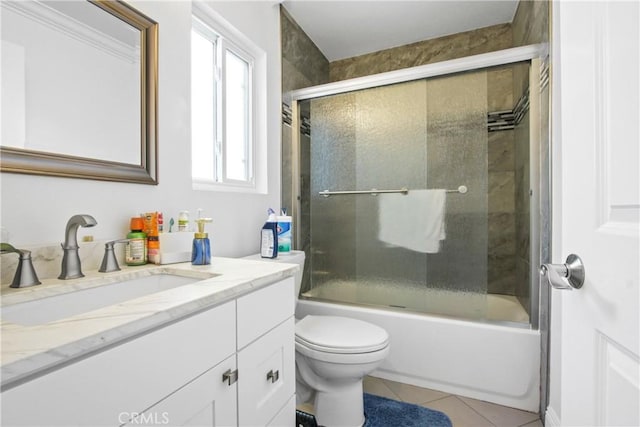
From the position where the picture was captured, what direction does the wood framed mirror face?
facing the viewer and to the right of the viewer

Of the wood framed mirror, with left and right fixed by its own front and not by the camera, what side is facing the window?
left

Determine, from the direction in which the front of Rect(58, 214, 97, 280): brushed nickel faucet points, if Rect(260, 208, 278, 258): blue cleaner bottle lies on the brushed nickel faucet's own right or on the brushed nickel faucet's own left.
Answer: on the brushed nickel faucet's own left

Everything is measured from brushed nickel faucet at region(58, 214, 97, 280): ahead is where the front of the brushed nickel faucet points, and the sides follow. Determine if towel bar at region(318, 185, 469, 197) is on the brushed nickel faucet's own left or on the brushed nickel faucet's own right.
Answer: on the brushed nickel faucet's own left

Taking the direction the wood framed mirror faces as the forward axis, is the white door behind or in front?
in front

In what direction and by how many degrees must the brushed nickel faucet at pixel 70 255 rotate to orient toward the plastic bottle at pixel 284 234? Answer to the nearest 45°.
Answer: approximately 45° to its left

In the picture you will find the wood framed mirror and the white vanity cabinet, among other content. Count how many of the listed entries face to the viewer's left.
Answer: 0

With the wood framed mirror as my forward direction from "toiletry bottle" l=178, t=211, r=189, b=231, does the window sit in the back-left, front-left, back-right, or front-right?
back-right
